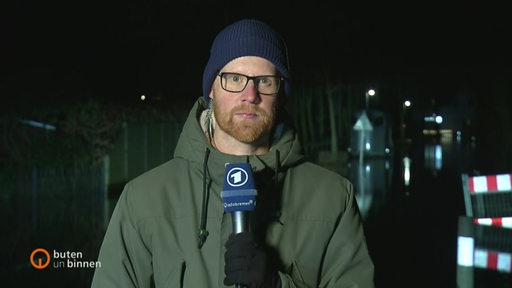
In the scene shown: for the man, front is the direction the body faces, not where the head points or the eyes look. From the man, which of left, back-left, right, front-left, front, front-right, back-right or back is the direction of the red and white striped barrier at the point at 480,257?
back-left

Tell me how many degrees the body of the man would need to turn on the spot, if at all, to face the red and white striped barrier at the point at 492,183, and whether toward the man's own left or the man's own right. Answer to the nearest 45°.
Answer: approximately 135° to the man's own left

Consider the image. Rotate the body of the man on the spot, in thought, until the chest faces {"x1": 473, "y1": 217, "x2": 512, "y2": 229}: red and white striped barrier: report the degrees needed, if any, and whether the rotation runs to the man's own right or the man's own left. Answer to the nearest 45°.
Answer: approximately 135° to the man's own left
